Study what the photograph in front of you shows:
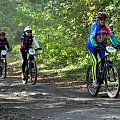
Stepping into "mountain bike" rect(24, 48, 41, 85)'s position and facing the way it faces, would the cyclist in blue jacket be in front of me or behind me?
in front

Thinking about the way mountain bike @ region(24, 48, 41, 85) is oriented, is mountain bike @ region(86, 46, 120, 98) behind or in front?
in front

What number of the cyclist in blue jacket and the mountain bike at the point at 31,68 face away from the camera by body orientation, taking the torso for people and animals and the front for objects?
0

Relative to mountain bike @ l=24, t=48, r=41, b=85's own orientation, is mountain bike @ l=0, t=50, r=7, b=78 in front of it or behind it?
behind

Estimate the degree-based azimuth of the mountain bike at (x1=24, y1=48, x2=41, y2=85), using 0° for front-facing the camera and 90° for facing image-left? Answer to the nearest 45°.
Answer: approximately 315°

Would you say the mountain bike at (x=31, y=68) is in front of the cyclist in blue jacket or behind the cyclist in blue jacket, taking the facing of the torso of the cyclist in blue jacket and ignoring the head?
behind

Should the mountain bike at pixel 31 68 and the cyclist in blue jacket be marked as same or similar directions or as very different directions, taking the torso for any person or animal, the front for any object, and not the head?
same or similar directions
